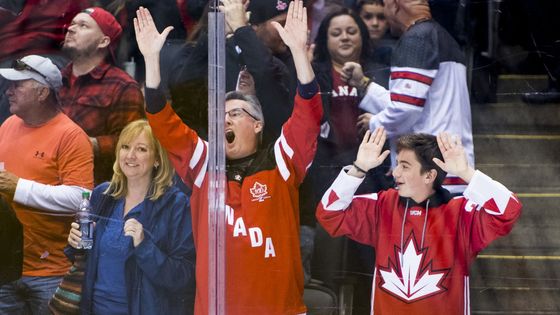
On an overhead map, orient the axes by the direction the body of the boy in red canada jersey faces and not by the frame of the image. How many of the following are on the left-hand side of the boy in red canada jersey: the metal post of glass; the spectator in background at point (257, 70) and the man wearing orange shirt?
0

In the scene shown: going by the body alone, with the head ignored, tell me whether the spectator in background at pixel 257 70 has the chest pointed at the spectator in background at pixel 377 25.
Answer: no

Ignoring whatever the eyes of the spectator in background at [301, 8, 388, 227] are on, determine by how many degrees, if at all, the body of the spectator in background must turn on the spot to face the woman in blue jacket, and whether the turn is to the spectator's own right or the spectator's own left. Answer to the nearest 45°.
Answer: approximately 90° to the spectator's own right

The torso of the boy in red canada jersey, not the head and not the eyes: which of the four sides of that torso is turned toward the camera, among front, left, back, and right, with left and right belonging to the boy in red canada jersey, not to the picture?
front

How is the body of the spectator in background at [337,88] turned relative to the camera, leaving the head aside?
toward the camera

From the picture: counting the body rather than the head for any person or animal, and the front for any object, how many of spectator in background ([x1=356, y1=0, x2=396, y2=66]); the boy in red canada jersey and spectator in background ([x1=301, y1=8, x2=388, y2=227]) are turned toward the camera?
3

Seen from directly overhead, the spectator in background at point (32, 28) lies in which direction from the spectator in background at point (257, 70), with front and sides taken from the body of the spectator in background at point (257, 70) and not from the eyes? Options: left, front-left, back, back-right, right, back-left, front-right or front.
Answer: front-right

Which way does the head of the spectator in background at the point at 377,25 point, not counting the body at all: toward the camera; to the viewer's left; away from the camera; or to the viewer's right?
toward the camera

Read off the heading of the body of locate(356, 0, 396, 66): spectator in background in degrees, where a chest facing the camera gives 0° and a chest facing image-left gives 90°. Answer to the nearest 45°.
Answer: approximately 0°

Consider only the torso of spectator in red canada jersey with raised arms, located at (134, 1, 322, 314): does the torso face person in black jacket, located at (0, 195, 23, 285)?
no

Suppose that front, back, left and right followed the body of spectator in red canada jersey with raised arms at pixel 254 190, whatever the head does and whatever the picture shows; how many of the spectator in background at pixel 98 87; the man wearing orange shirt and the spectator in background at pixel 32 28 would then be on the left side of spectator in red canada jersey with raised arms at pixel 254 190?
0
